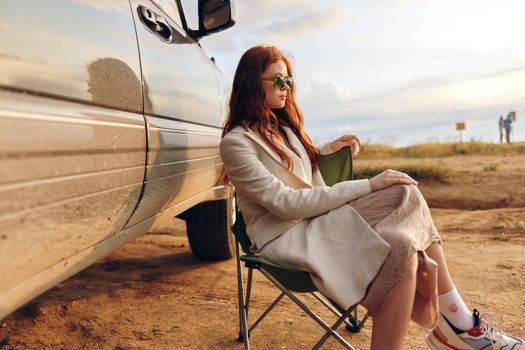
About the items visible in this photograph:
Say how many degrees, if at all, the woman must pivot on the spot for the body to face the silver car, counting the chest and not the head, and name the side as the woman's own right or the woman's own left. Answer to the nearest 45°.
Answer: approximately 90° to the woman's own right

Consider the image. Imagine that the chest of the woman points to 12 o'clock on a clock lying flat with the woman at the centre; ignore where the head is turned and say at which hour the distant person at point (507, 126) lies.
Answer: The distant person is roughly at 8 o'clock from the woman.

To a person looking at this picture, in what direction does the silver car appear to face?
facing away from the viewer and to the right of the viewer

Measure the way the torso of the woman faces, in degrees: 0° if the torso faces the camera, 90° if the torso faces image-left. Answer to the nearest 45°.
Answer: approximately 315°

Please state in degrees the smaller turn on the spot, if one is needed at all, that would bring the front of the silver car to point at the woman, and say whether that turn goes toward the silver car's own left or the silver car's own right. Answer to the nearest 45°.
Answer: approximately 45° to the silver car's own right

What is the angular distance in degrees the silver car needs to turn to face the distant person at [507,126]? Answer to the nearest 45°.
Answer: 0° — it already faces them
